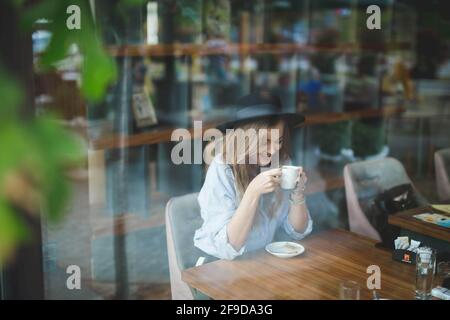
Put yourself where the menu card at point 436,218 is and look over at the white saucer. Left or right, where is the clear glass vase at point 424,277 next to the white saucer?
left

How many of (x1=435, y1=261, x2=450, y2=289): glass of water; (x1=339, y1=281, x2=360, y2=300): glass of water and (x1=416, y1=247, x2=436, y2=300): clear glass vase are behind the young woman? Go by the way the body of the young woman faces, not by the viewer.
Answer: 0

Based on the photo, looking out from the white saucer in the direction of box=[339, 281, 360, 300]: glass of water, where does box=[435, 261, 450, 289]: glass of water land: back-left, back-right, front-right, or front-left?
front-left

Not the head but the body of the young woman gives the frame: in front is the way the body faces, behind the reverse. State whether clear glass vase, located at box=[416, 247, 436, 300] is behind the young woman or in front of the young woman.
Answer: in front

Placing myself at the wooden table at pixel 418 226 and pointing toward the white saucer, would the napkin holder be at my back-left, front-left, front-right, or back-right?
front-left

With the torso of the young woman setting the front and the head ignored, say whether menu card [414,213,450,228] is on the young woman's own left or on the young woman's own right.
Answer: on the young woman's own left

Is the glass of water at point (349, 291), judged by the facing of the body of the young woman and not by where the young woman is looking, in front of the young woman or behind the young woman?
in front

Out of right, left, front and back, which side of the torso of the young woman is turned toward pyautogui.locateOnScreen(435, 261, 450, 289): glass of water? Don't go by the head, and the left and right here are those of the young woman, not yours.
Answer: front
